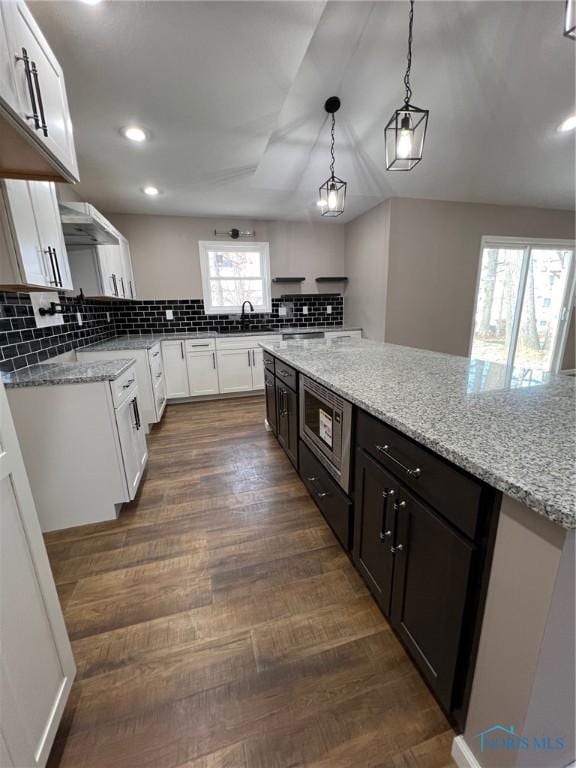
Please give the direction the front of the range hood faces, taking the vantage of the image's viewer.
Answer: facing to the right of the viewer

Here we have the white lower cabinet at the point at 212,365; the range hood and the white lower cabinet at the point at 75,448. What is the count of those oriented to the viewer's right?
2

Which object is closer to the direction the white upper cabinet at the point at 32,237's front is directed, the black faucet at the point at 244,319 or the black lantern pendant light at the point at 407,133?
the black lantern pendant light

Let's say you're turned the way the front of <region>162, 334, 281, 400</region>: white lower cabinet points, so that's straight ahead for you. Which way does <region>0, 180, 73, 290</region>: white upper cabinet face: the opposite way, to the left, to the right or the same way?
to the left

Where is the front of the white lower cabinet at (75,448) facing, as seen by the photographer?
facing to the right of the viewer

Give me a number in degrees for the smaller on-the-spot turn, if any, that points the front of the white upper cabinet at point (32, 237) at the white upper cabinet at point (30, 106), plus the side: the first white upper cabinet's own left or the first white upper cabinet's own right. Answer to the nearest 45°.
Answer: approximately 45° to the first white upper cabinet's own right
